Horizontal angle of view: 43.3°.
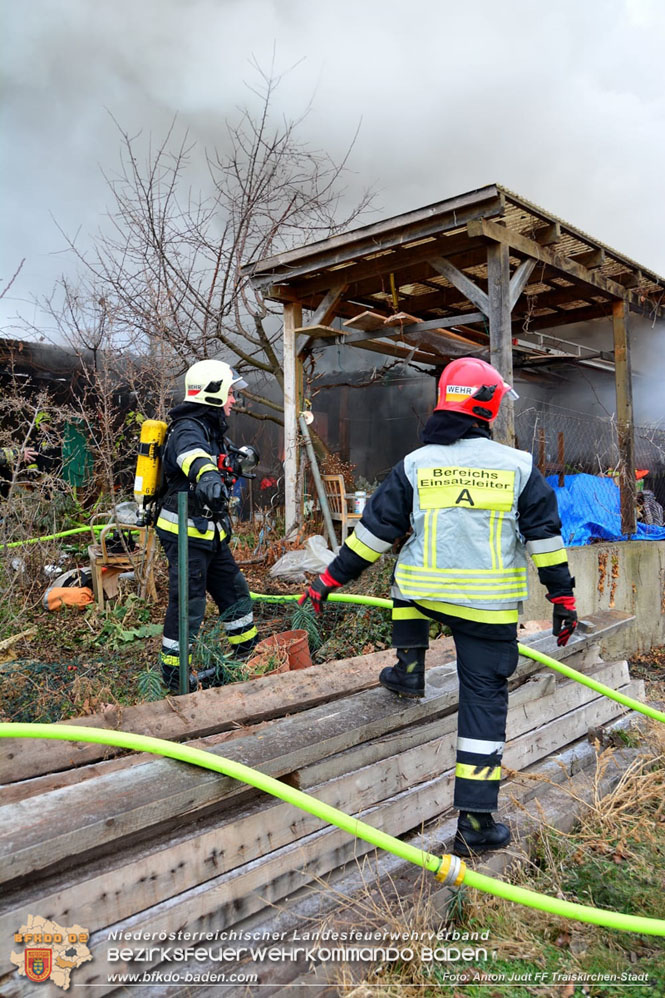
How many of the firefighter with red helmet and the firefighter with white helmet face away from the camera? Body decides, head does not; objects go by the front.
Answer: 1

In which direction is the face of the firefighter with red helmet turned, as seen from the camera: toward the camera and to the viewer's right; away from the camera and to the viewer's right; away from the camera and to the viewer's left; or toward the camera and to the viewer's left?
away from the camera and to the viewer's right

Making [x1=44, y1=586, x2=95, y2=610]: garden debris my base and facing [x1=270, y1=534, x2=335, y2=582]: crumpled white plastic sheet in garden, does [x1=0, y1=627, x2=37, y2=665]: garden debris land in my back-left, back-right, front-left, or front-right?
back-right

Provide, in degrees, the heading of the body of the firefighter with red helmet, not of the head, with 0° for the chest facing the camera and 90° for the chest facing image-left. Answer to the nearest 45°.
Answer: approximately 180°

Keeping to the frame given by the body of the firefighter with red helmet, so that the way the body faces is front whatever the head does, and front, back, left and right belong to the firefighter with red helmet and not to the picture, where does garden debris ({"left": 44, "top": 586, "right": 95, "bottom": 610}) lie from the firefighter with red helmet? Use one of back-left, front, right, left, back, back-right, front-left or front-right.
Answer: front-left

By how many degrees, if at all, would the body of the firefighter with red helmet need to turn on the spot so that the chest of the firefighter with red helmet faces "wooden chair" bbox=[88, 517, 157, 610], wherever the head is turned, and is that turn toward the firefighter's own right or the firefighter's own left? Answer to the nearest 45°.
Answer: approximately 45° to the firefighter's own left

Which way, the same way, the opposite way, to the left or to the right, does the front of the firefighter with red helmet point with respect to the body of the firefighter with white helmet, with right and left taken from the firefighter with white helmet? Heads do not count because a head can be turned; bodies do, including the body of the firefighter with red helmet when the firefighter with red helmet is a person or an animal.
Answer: to the left

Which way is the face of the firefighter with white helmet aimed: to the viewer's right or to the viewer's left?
to the viewer's right

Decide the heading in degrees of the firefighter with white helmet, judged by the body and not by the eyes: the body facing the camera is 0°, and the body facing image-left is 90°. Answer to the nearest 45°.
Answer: approximately 270°
